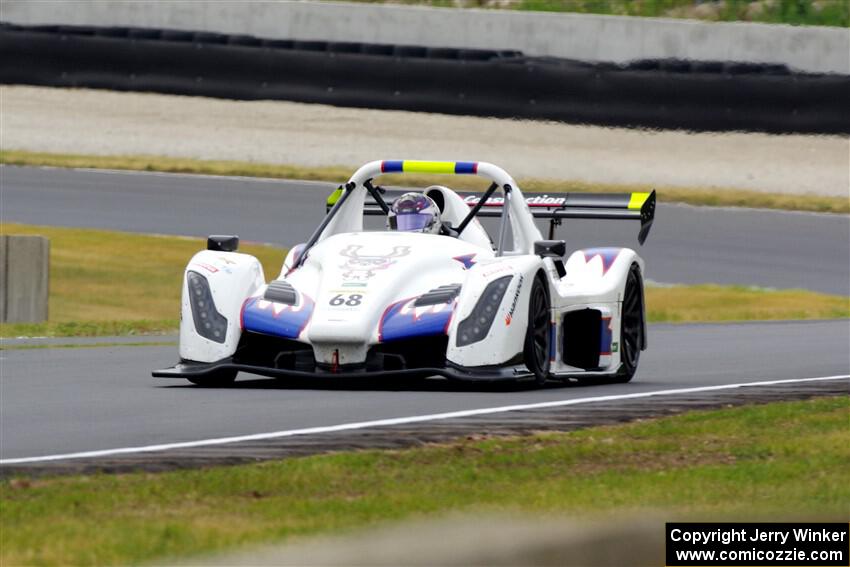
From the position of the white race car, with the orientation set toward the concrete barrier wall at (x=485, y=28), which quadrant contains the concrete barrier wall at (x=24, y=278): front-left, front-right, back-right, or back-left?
front-left

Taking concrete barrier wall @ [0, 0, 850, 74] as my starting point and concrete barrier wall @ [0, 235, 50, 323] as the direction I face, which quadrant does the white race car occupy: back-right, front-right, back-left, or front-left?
front-left

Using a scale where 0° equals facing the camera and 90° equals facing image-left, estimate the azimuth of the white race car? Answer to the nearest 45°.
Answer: approximately 0°

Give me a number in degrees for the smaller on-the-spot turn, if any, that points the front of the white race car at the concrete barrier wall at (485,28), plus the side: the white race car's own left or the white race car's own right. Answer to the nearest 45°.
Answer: approximately 180°

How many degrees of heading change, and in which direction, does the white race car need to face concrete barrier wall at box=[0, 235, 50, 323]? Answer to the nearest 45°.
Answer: approximately 135° to its right

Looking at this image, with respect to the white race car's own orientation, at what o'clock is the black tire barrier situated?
The black tire barrier is roughly at 6 o'clock from the white race car.
